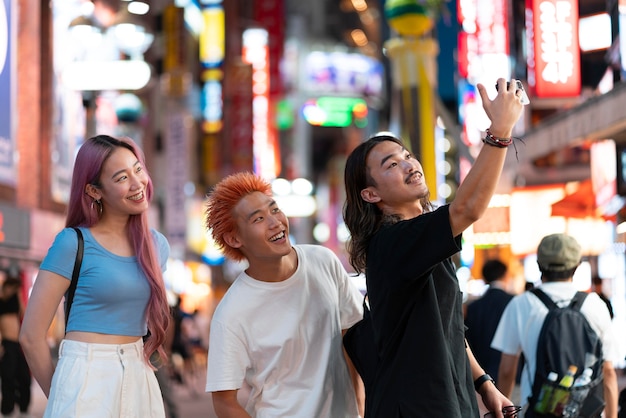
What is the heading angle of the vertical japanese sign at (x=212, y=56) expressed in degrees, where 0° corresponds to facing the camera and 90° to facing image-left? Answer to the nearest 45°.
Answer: approximately 0°

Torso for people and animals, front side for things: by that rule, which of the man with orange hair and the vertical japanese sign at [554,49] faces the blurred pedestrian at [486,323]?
the vertical japanese sign

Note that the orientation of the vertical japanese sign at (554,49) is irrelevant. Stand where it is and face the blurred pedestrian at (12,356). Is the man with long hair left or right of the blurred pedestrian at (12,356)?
left

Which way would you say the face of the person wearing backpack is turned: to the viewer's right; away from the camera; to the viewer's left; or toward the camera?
away from the camera

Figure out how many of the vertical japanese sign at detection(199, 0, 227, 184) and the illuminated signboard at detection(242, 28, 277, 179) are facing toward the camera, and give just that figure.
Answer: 2

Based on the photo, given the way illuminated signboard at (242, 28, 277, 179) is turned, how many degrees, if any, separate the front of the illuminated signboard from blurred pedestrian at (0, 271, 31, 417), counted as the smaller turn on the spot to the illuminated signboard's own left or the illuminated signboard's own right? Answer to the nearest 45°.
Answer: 0° — it already faces them
